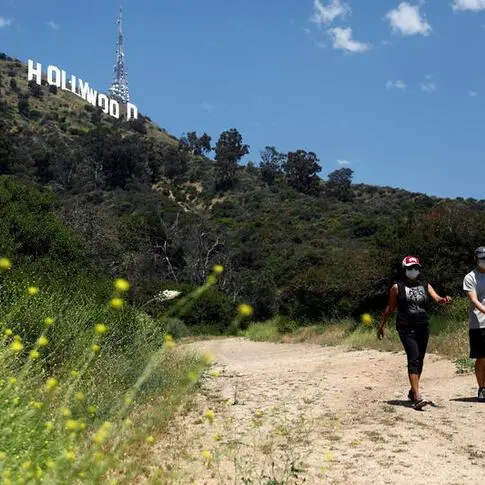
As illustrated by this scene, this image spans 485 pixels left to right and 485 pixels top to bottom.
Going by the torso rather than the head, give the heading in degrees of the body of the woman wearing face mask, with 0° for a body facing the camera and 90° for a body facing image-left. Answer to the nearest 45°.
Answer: approximately 0°
